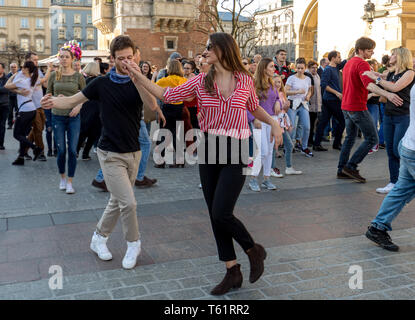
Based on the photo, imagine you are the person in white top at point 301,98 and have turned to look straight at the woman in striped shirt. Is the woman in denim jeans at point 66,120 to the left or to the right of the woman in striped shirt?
right

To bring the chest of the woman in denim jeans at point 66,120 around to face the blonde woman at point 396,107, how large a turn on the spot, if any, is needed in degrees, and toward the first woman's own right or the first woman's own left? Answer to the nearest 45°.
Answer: approximately 90° to the first woman's own left

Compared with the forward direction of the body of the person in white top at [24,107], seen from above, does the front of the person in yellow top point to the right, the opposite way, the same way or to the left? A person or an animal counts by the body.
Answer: to the right

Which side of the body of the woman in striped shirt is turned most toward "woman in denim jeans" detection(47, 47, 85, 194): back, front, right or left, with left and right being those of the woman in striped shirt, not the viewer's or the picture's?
right

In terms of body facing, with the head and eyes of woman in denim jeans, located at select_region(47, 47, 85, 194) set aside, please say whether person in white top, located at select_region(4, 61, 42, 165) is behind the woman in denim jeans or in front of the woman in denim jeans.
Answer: behind

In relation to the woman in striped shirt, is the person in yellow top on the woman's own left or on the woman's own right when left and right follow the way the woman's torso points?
on the woman's own right
